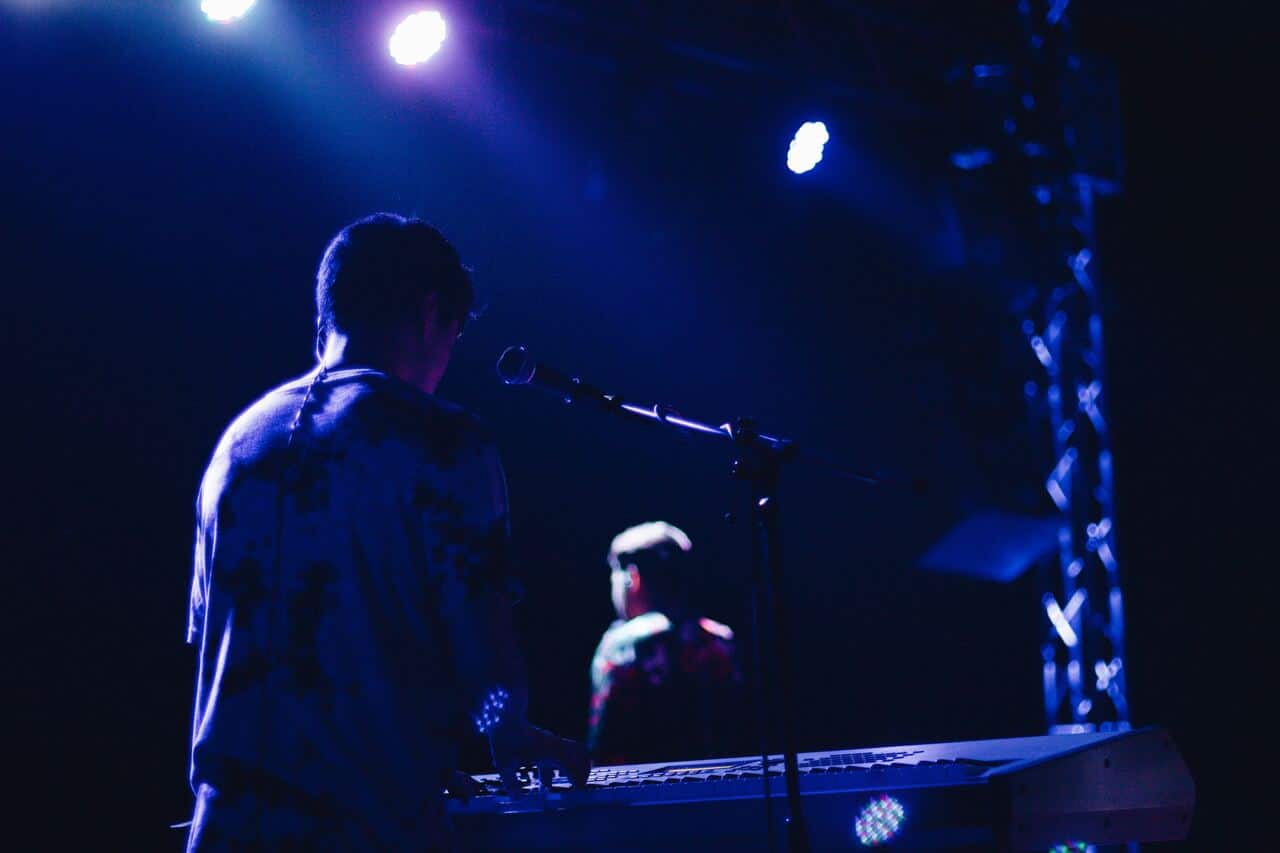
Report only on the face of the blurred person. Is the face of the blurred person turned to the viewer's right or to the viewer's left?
to the viewer's left

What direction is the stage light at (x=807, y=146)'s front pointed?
toward the camera

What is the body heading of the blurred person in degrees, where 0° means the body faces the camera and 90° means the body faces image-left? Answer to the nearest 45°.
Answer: approximately 135°

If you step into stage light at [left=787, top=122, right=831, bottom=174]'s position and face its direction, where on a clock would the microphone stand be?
The microphone stand is roughly at 12 o'clock from the stage light.

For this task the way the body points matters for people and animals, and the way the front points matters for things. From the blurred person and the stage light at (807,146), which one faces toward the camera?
the stage light

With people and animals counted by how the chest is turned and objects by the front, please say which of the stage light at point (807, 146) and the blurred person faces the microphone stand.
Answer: the stage light

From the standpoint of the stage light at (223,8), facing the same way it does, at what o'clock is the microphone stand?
The microphone stand is roughly at 11 o'clock from the stage light.

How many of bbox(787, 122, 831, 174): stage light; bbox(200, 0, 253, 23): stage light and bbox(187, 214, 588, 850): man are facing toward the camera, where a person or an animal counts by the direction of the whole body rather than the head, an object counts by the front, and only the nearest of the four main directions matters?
2

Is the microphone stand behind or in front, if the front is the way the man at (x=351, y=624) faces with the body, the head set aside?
in front

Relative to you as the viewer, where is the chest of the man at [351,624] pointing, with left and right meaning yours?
facing away from the viewer and to the right of the viewer

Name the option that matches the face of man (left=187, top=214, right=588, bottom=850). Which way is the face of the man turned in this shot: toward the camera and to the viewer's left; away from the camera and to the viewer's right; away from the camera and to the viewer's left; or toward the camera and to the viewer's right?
away from the camera and to the viewer's right

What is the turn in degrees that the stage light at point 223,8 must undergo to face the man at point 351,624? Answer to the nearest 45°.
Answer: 0° — it already faces them

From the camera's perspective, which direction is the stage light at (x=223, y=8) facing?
toward the camera

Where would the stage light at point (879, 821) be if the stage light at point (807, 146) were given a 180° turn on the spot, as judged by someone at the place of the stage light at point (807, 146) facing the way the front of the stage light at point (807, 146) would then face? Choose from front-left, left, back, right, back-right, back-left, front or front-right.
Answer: back

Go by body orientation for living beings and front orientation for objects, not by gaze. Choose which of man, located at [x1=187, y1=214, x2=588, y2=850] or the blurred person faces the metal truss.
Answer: the man

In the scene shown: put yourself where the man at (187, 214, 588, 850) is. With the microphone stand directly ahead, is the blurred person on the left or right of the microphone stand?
left
